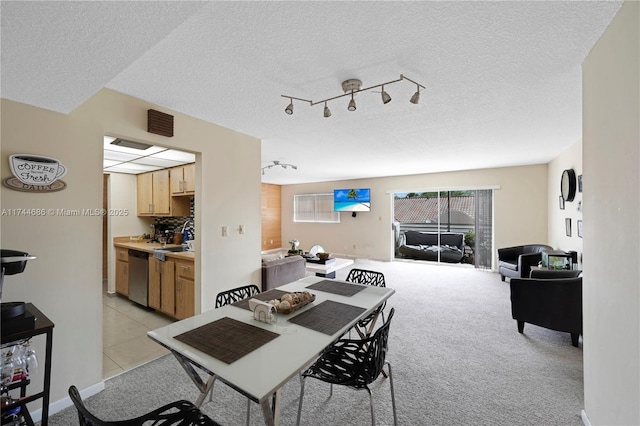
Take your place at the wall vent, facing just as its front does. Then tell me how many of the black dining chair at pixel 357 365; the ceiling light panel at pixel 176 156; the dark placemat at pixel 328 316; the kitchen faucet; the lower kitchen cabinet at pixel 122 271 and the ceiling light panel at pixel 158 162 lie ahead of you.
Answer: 2

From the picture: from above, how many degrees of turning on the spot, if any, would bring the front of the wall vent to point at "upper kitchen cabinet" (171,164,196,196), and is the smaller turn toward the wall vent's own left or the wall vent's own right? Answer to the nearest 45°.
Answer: approximately 135° to the wall vent's own left

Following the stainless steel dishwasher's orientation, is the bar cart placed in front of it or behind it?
in front

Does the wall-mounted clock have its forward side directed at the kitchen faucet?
yes

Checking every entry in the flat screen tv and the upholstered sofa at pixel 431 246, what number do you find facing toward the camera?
2

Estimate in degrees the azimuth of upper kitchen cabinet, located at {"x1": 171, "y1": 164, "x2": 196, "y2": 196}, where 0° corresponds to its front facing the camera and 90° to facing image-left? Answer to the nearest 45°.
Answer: approximately 45°

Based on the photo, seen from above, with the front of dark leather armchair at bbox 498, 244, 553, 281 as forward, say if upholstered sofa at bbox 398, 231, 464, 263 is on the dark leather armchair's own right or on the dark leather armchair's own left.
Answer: on the dark leather armchair's own right

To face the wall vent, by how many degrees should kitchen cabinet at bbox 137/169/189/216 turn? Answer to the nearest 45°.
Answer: approximately 45° to its left

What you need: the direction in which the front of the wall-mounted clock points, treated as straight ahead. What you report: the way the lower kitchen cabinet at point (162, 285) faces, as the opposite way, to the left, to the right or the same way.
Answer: to the left

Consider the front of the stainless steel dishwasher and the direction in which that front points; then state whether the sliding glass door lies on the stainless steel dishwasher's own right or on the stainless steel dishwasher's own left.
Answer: on the stainless steel dishwasher's own left

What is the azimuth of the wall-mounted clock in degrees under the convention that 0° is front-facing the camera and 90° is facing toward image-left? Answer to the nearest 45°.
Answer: approximately 45°

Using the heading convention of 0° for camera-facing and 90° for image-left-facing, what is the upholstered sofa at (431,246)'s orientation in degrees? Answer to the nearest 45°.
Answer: approximately 0°

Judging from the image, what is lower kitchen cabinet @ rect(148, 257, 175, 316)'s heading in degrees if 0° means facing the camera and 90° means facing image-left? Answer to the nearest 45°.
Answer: approximately 45°

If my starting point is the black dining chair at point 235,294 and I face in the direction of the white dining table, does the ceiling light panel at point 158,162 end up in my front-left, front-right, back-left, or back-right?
back-right
